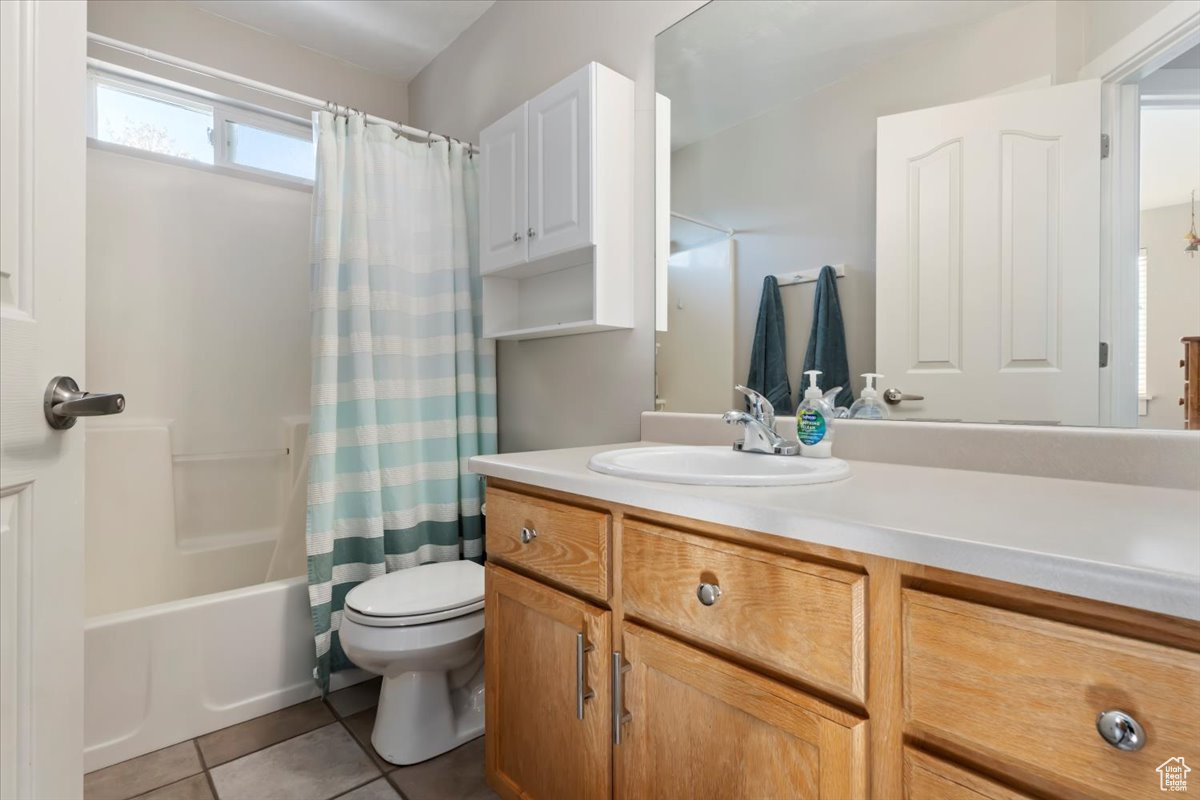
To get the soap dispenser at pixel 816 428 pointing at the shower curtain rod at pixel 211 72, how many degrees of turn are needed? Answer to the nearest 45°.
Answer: approximately 45° to its right

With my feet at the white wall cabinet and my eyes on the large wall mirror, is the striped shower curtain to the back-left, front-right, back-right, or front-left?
back-right

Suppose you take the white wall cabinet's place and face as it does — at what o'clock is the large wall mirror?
The large wall mirror is roughly at 9 o'clock from the white wall cabinet.

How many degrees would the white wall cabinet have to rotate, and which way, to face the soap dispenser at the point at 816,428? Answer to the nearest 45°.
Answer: approximately 90° to its left

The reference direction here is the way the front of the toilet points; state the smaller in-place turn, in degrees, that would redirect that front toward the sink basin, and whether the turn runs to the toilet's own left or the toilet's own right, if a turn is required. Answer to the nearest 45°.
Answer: approximately 90° to the toilet's own left

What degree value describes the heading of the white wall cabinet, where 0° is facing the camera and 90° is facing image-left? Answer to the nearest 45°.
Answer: approximately 45°

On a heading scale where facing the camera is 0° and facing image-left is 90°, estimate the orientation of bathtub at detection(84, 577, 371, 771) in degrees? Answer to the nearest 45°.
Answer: approximately 315°

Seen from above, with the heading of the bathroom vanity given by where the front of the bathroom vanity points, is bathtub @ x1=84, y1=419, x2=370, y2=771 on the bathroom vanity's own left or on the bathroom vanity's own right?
on the bathroom vanity's own right

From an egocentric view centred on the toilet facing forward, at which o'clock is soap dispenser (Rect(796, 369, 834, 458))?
The soap dispenser is roughly at 9 o'clock from the toilet.

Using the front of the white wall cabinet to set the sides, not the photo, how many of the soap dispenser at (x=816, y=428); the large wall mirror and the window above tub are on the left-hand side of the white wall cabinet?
2

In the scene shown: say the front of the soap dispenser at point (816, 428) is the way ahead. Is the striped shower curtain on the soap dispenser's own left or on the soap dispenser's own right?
on the soap dispenser's own right
